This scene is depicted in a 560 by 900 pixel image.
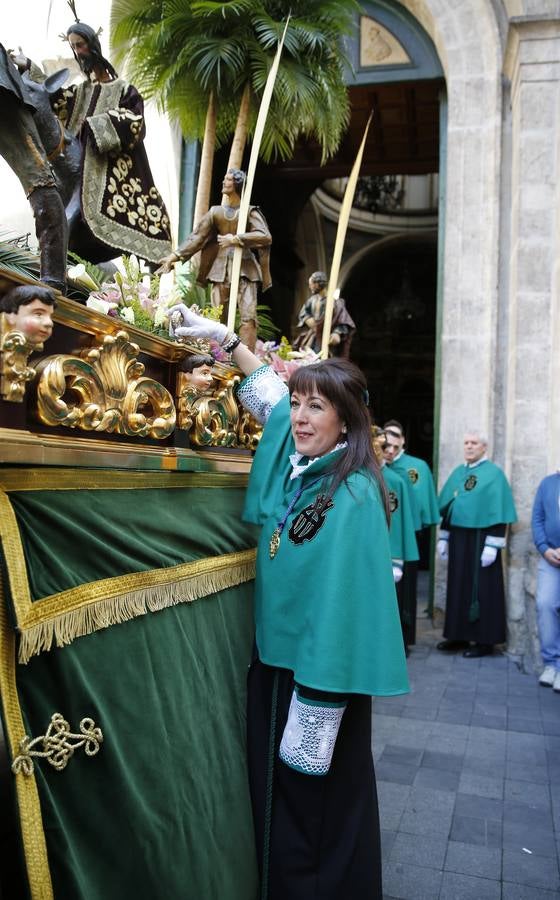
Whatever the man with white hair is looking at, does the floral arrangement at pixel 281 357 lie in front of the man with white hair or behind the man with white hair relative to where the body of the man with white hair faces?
in front

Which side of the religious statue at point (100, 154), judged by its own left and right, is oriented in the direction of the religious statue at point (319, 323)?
back

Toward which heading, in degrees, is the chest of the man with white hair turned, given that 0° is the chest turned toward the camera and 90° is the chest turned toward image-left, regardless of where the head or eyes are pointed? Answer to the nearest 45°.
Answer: approximately 45°

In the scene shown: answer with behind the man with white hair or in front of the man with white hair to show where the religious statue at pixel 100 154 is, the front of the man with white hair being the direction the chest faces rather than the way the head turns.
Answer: in front

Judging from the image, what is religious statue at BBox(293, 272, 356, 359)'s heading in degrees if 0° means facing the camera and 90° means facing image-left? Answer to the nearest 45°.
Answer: approximately 45°

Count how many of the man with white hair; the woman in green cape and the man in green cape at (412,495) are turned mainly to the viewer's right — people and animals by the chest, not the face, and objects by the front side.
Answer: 0

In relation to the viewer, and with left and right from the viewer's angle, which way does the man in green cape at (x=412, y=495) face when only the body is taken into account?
facing the viewer and to the left of the viewer

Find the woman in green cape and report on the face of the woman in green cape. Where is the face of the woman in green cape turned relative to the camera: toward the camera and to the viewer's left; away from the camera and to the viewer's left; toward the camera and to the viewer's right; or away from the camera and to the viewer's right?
toward the camera and to the viewer's left

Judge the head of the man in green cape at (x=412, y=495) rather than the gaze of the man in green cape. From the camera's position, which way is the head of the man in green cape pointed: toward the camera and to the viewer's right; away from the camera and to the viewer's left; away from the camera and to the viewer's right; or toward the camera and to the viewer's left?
toward the camera and to the viewer's left

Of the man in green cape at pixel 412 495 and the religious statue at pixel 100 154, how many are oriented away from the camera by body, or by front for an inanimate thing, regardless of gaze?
0
